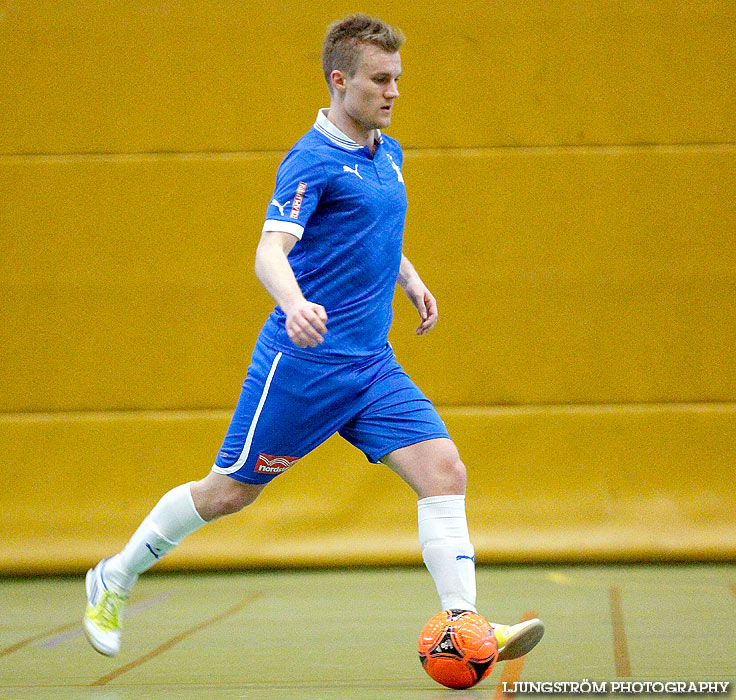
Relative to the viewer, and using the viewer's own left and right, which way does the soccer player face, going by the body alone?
facing the viewer and to the right of the viewer

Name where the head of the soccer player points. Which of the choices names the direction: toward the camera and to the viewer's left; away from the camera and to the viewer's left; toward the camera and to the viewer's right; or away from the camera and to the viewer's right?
toward the camera and to the viewer's right
